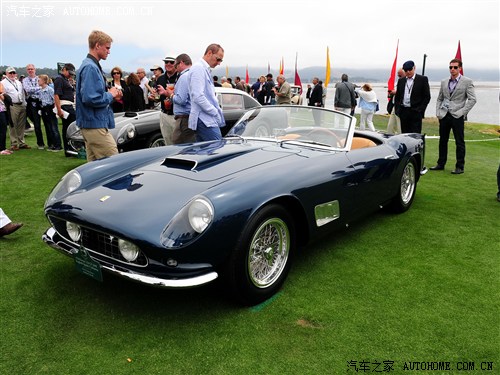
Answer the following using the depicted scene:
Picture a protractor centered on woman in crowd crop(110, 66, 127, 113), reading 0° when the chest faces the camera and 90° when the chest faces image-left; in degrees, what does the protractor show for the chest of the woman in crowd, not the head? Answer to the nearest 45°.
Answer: approximately 0°

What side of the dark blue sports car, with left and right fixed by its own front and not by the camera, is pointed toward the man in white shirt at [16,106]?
right

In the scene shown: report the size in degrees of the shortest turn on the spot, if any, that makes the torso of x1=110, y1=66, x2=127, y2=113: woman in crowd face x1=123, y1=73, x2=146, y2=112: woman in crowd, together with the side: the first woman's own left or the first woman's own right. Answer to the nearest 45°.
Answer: approximately 45° to the first woman's own left

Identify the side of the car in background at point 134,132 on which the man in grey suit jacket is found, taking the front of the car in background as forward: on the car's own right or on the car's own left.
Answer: on the car's own left

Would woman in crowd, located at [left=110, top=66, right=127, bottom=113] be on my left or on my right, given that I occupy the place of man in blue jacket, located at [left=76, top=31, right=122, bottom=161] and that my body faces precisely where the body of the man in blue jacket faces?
on my left

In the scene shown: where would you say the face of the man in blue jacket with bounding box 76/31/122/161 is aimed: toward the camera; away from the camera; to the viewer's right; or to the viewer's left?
to the viewer's right

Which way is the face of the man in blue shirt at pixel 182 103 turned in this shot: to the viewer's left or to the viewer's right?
to the viewer's left

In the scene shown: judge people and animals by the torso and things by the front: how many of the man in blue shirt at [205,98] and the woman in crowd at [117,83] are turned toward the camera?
1

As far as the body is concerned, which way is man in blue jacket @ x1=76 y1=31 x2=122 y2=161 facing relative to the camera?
to the viewer's right
